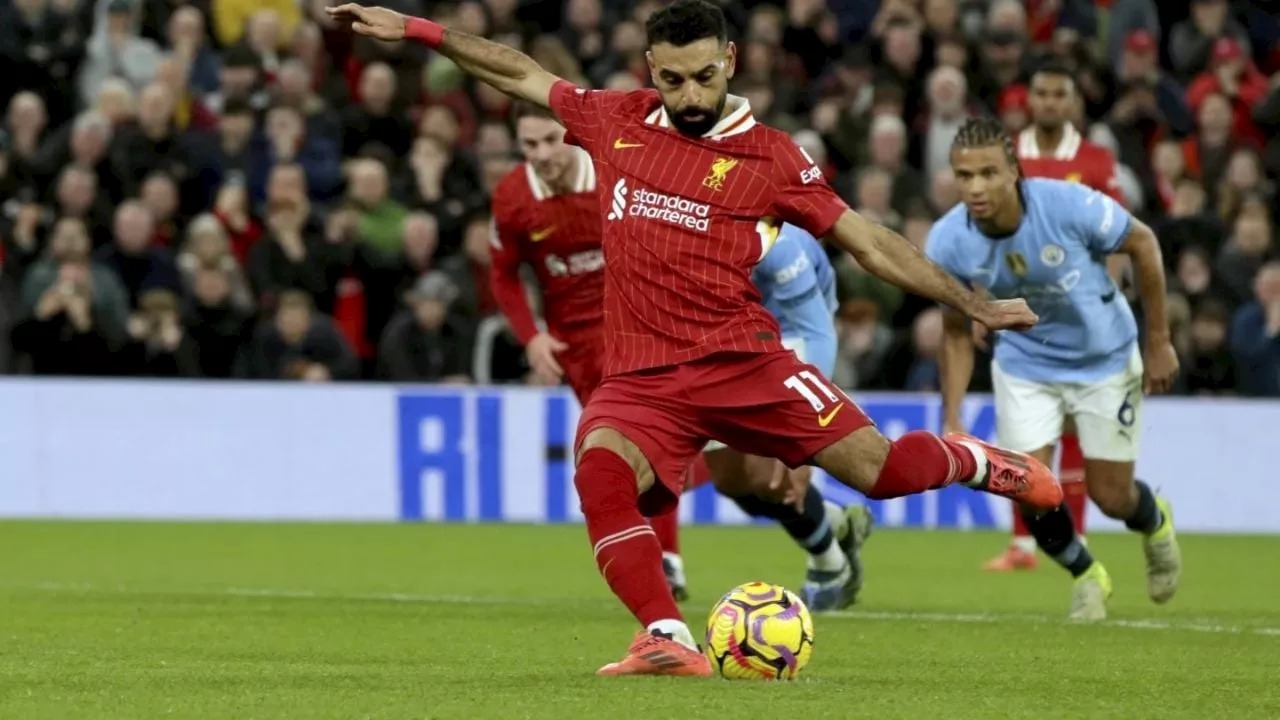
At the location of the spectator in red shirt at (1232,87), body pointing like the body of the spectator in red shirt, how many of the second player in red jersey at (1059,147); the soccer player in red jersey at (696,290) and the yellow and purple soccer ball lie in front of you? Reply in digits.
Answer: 3

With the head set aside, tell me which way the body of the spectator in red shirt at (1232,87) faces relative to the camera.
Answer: toward the camera

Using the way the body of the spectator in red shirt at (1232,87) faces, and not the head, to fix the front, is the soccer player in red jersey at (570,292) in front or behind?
in front

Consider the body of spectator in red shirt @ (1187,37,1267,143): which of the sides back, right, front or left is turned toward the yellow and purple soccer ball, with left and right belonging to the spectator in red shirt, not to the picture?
front

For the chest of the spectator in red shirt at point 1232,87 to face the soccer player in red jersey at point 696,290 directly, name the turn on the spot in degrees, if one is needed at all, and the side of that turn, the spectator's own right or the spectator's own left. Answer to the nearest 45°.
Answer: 0° — they already face them

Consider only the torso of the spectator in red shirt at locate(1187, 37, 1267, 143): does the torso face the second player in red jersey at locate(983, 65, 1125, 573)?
yes
